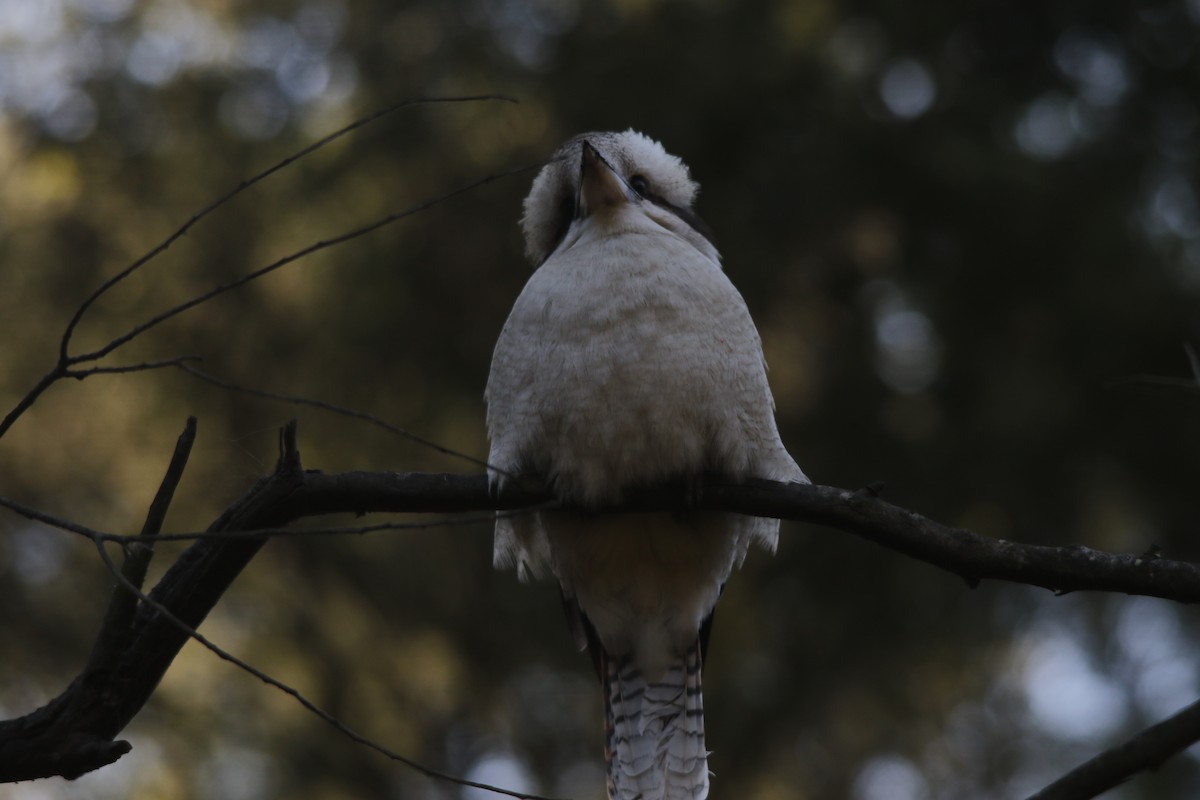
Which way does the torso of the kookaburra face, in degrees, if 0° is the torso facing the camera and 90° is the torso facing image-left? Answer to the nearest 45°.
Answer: approximately 0°

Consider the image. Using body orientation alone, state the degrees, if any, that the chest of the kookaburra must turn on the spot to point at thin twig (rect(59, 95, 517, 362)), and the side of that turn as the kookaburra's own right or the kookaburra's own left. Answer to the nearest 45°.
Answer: approximately 45° to the kookaburra's own right
